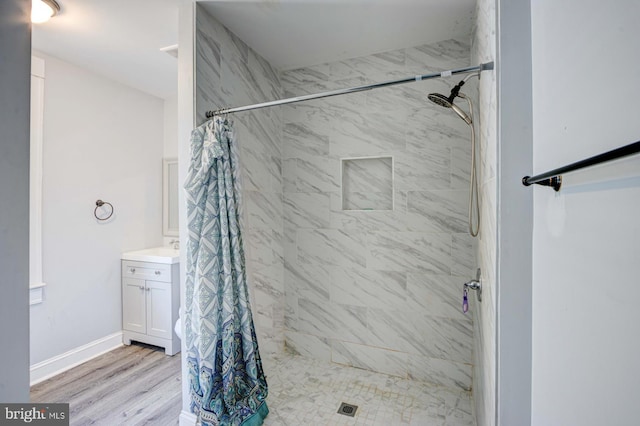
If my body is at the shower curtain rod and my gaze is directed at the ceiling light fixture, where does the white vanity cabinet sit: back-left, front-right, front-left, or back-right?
front-right

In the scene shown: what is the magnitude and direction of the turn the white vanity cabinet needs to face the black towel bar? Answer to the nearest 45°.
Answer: approximately 45° to its left

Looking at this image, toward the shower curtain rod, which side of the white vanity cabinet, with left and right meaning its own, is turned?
left

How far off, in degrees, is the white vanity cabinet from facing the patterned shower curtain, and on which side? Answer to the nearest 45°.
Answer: approximately 45° to its left

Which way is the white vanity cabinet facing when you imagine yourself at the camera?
facing the viewer and to the left of the viewer
